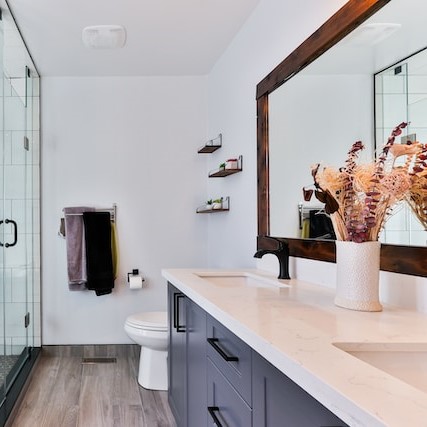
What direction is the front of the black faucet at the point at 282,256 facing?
to the viewer's left

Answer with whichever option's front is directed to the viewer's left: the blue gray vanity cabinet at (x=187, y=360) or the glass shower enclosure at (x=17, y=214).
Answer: the blue gray vanity cabinet

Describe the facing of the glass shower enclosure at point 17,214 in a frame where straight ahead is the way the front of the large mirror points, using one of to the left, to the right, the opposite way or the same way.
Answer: the opposite way

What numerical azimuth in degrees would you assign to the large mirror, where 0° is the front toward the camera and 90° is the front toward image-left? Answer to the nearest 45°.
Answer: approximately 45°

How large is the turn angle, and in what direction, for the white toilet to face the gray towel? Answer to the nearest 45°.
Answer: approximately 45° to its right

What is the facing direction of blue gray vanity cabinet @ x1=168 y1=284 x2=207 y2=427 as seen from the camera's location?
facing to the left of the viewer

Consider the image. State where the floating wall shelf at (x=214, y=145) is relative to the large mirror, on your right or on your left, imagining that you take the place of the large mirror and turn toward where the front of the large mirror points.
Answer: on your right

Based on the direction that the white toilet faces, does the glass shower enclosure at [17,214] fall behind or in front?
in front

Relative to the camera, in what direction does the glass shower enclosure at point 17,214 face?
facing to the right of the viewer
